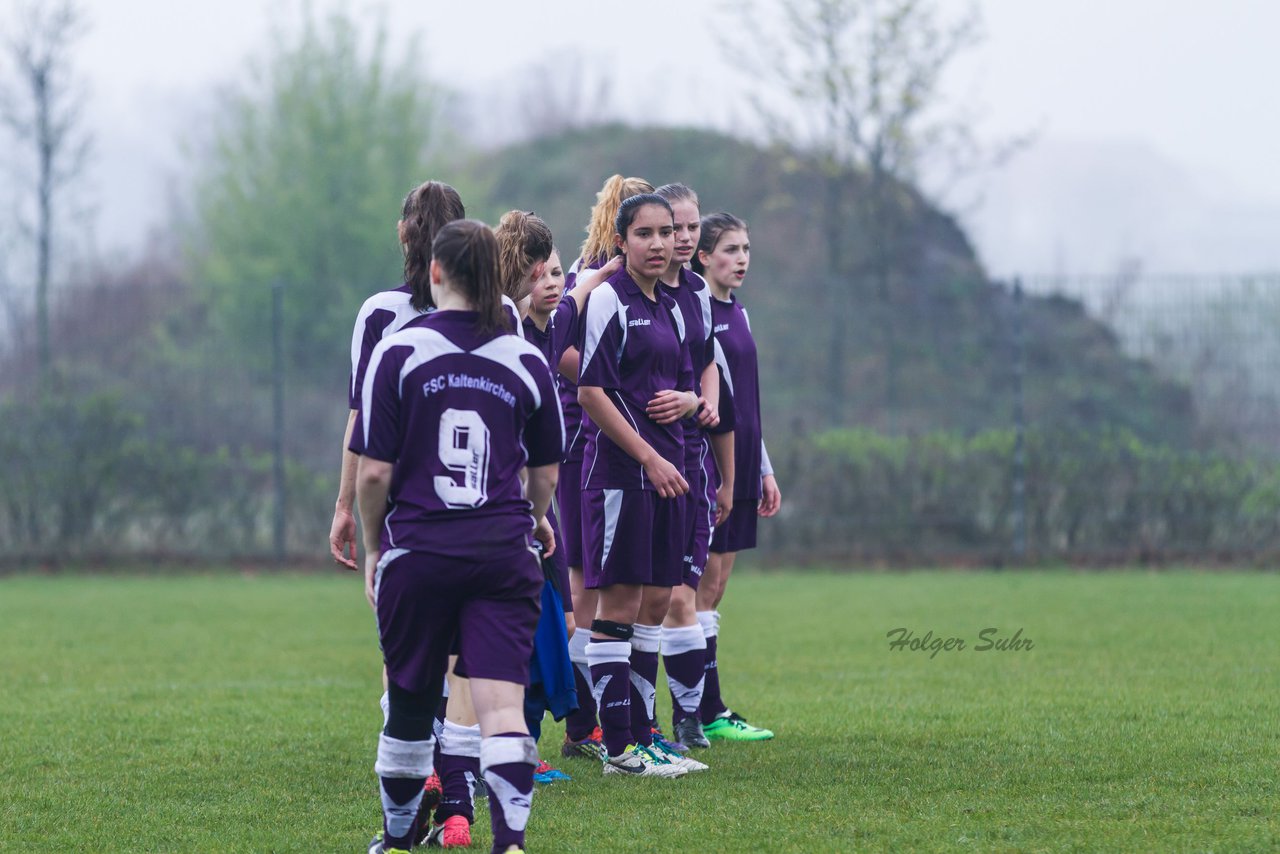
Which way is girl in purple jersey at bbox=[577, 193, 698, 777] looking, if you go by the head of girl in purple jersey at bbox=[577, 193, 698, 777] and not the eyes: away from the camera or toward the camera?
toward the camera

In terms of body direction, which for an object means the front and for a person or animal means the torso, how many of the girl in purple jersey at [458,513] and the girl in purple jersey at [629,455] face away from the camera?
1

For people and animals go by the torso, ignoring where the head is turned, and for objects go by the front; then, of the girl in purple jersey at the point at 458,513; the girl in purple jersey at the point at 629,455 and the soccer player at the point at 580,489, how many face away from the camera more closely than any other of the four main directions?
1

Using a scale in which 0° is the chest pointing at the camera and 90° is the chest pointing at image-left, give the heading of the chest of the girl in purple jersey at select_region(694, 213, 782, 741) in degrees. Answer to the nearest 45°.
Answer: approximately 315°

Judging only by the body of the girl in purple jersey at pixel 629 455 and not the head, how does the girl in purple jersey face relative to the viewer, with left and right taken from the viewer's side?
facing the viewer and to the right of the viewer

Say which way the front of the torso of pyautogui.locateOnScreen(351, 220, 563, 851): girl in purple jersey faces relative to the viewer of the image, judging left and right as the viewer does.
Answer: facing away from the viewer

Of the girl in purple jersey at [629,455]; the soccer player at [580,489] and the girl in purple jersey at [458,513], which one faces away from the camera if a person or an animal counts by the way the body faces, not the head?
the girl in purple jersey at [458,513]

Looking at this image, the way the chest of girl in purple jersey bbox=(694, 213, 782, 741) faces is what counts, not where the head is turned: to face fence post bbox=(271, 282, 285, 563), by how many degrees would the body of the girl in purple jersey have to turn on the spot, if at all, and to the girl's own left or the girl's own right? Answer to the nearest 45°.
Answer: approximately 180°

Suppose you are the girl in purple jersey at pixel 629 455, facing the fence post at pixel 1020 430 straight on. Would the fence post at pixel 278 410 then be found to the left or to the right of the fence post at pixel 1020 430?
left

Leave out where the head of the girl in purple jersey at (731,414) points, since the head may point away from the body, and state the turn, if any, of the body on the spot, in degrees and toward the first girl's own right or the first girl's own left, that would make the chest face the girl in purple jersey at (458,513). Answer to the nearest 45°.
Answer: approximately 45° to the first girl's own right

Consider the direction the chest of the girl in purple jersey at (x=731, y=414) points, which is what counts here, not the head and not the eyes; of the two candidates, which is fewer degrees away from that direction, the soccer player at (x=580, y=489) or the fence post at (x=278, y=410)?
the soccer player

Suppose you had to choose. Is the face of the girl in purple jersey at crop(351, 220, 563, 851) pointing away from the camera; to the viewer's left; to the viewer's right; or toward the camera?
away from the camera

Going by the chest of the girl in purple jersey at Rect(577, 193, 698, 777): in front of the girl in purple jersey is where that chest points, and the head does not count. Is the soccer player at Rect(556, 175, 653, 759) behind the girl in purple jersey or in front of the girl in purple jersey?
behind
